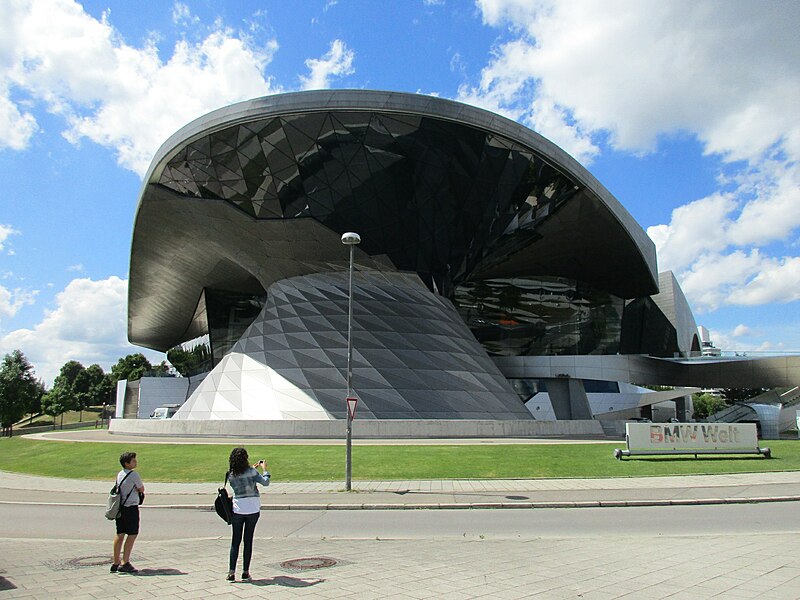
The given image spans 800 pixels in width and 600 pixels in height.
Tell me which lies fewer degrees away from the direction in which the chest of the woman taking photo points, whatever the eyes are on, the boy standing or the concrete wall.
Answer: the concrete wall

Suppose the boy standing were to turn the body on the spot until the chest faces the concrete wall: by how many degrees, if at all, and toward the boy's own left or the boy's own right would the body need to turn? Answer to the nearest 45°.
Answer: approximately 45° to the boy's own left

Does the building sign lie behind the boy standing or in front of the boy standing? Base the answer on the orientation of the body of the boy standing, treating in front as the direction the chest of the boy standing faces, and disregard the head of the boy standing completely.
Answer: in front

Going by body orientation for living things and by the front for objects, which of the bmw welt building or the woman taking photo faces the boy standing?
the bmw welt building

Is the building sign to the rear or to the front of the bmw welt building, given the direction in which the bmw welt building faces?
to the front

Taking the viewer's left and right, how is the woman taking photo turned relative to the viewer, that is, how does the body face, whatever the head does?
facing away from the viewer and to the right of the viewer

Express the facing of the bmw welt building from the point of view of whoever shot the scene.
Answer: facing the viewer

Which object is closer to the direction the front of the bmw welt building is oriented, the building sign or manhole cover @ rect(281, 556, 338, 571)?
the manhole cover

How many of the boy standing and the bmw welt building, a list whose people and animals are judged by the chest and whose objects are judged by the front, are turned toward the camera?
1

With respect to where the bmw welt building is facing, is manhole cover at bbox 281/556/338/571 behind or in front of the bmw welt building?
in front

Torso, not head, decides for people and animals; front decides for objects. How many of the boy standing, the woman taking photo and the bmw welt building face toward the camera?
1

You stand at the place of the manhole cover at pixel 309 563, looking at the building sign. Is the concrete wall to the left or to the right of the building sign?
left

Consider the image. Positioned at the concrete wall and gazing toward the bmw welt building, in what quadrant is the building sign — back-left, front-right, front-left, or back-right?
back-right
